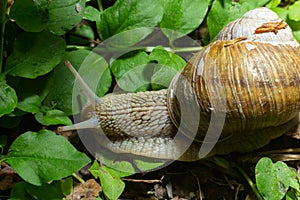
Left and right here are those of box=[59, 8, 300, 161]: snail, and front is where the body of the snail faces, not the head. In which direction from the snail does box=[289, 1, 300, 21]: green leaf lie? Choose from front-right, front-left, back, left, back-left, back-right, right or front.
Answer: back-right

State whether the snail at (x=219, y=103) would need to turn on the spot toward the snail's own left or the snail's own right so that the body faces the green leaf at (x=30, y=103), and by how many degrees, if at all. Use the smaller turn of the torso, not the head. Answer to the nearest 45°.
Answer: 0° — it already faces it

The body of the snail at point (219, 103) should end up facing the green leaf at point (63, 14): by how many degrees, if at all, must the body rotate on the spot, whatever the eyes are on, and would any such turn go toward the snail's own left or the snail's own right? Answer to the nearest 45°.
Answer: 0° — it already faces it

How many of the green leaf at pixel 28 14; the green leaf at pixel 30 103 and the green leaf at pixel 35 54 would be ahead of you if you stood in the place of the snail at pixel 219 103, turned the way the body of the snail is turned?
3

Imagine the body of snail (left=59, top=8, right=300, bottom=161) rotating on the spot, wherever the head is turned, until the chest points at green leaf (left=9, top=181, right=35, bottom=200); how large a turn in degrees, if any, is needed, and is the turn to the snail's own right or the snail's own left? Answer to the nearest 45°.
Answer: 0° — it already faces it

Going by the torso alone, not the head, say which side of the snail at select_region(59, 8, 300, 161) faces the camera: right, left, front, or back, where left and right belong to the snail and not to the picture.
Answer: left

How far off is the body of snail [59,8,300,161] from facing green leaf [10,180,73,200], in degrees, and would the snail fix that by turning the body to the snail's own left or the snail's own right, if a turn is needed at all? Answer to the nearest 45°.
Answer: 0° — it already faces it

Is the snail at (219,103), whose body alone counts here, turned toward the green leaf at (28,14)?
yes

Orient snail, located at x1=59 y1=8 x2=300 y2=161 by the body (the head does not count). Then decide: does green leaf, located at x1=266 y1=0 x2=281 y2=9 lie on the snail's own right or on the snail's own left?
on the snail's own right
